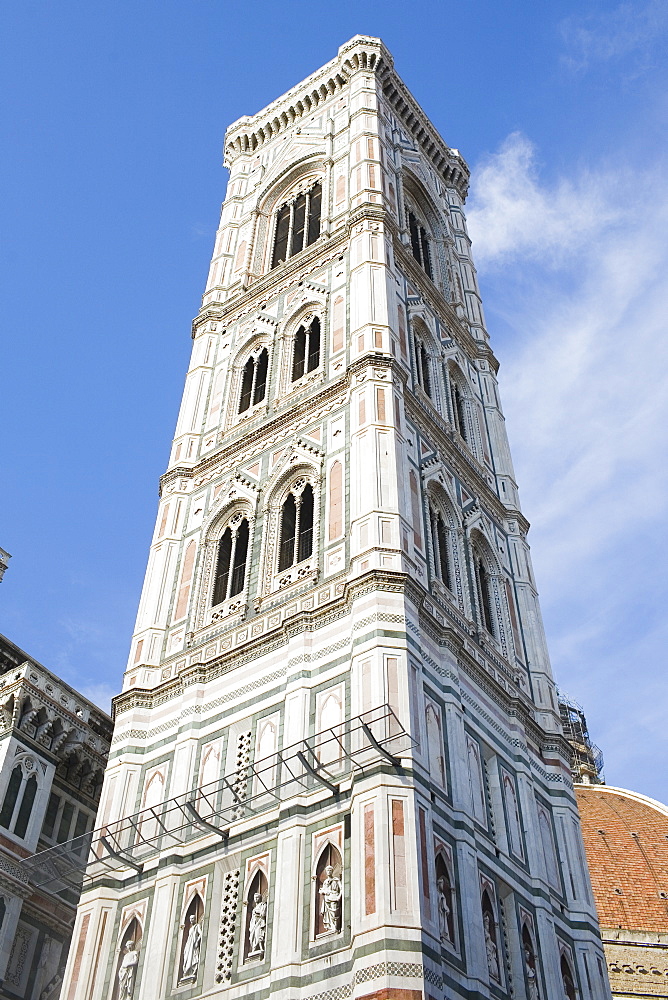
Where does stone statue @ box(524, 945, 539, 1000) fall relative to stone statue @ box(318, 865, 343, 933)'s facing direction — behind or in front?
behind

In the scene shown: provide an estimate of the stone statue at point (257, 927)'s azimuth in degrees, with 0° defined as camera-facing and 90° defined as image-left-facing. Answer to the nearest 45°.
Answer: approximately 45°

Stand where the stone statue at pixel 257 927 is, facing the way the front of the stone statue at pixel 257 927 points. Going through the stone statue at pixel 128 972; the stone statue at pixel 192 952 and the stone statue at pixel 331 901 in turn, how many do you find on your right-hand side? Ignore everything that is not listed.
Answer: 2

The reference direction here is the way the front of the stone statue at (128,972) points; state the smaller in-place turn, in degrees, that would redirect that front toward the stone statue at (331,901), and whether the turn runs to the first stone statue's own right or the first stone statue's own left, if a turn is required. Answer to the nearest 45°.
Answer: approximately 90° to the first stone statue's own left

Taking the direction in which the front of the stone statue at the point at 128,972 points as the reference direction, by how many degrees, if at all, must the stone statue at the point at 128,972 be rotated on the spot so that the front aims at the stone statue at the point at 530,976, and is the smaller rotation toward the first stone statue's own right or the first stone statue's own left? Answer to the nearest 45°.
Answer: approximately 135° to the first stone statue's own left

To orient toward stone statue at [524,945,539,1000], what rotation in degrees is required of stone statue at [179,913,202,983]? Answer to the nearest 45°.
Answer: approximately 135° to its left

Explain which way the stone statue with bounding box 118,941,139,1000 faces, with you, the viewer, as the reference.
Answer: facing the viewer and to the left of the viewer

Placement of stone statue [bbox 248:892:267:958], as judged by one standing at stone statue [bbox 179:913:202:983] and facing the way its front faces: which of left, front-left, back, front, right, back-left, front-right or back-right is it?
left

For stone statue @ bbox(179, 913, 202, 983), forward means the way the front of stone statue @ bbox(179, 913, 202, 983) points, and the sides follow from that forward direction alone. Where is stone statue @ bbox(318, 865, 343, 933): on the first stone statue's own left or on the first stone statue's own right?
on the first stone statue's own left
